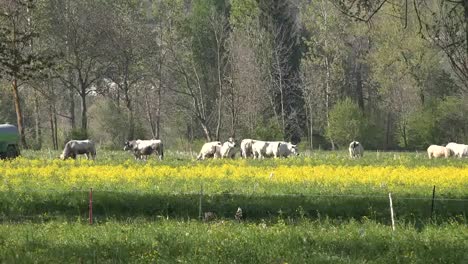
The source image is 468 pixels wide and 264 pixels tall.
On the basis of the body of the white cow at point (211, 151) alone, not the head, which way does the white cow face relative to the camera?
to the viewer's left

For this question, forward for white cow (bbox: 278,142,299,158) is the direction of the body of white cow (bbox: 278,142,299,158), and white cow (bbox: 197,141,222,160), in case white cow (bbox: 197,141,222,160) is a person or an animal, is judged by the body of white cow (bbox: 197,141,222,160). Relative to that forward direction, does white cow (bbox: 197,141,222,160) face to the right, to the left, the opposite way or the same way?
the opposite way

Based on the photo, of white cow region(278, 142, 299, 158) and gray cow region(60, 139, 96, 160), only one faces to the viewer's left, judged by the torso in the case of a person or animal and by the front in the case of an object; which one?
gray cow region(60, 139, 96, 160)

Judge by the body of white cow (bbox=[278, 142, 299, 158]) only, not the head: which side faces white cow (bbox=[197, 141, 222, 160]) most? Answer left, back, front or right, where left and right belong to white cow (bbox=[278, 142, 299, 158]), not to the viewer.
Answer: back

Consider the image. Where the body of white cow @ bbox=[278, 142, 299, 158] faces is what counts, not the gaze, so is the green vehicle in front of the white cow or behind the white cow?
behind

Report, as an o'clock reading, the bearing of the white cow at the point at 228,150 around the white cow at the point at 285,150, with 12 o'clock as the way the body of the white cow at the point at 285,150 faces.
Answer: the white cow at the point at 228,150 is roughly at 5 o'clock from the white cow at the point at 285,150.

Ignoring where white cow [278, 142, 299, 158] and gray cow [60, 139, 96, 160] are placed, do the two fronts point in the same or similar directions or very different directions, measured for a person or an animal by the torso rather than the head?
very different directions

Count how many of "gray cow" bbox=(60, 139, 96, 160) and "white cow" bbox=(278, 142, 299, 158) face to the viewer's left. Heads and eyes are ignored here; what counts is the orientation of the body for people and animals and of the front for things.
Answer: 1

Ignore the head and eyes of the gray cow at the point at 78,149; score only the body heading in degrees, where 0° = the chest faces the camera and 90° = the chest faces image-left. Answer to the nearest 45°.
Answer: approximately 90°

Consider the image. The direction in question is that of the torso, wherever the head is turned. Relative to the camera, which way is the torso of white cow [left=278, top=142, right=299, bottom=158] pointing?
to the viewer's right
